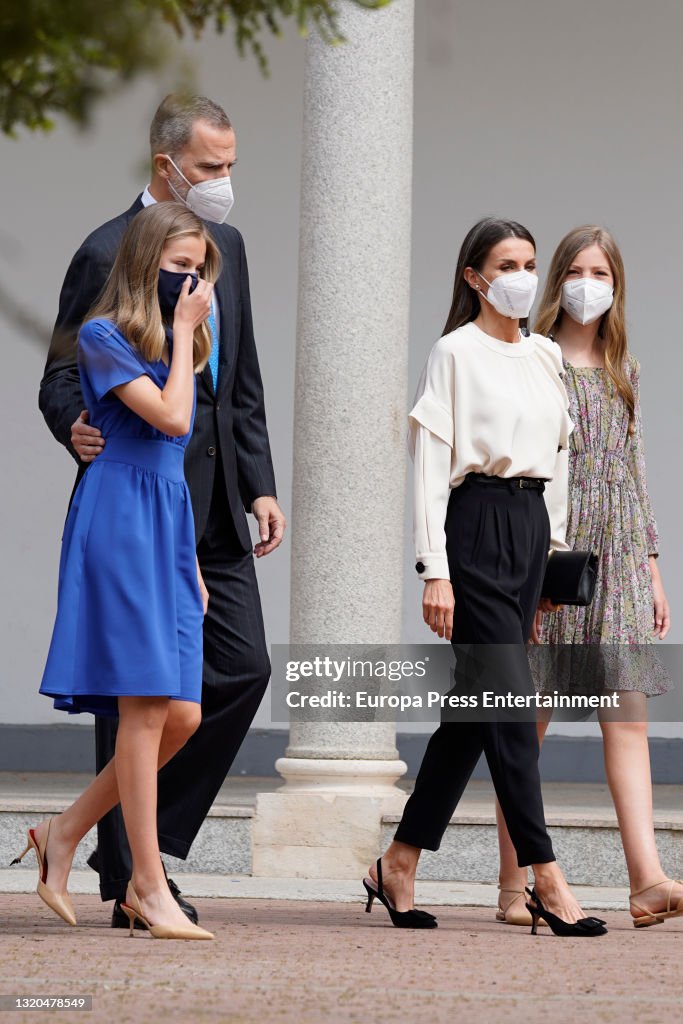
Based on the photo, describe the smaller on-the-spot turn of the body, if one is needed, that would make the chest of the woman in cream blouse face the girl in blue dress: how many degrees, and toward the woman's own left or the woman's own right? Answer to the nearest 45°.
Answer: approximately 90° to the woman's own right

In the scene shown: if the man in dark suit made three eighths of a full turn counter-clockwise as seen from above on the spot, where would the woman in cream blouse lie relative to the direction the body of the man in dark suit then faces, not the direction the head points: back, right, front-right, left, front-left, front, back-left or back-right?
right

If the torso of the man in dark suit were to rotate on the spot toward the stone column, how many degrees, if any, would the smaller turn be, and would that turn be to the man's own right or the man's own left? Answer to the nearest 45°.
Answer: approximately 135° to the man's own left

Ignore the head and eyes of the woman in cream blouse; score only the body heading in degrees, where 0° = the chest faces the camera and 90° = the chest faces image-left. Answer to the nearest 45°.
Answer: approximately 315°

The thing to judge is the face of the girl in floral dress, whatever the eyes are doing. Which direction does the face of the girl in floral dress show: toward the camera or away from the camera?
toward the camera

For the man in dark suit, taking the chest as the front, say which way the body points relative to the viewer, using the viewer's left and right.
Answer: facing the viewer and to the right of the viewer

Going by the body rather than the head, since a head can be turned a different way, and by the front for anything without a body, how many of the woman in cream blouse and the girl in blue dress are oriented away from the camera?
0

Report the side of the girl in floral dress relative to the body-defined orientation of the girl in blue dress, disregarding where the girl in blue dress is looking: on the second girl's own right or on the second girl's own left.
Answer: on the second girl's own left

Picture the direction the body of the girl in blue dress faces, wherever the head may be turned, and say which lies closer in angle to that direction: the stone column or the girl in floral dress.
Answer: the girl in floral dress

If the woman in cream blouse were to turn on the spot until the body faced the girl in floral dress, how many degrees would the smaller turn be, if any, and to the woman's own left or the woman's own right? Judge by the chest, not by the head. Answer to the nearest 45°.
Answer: approximately 90° to the woman's own left

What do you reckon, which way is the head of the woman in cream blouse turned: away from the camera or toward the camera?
toward the camera
